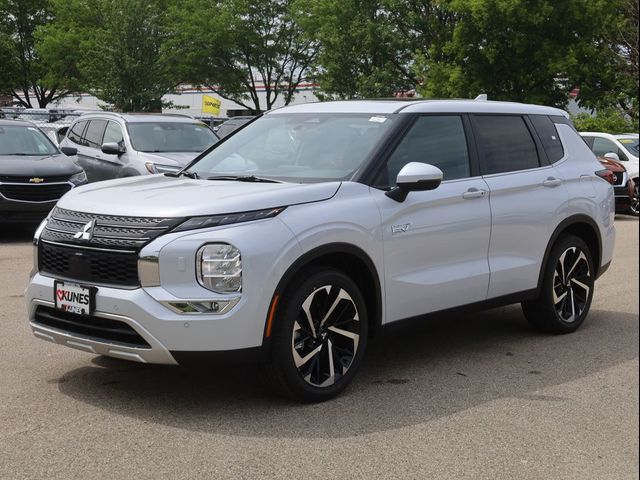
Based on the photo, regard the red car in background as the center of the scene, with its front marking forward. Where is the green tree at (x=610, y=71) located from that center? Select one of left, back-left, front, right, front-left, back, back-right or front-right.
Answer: back-left

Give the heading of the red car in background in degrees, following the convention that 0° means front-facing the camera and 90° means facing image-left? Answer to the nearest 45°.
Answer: approximately 315°

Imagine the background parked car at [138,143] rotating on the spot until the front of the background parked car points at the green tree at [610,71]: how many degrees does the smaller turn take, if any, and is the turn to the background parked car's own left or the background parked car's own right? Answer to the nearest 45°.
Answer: approximately 90° to the background parked car's own left

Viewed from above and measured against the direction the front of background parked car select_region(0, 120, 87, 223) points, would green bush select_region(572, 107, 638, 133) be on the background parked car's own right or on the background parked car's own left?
on the background parked car's own left

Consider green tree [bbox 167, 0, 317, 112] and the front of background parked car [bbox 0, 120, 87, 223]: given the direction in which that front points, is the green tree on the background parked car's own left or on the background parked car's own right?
on the background parked car's own left

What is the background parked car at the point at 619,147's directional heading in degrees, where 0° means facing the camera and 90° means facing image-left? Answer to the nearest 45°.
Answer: approximately 315°

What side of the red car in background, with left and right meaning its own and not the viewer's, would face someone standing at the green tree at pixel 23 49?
back

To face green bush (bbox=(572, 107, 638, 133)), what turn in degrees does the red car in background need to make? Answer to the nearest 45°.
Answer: approximately 135° to its left
